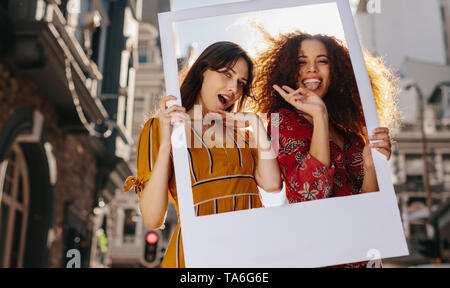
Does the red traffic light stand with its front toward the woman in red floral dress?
yes

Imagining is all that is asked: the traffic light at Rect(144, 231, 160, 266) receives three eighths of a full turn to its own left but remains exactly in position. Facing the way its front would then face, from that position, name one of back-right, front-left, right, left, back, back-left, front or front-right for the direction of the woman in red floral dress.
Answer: back-right

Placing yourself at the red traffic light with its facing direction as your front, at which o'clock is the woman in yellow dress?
The woman in yellow dress is roughly at 12 o'clock from the red traffic light.

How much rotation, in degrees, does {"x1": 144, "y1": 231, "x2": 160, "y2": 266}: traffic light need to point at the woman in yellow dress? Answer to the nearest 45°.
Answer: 0° — it already faces them

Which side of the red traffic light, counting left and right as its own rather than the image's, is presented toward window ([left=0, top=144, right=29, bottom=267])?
right

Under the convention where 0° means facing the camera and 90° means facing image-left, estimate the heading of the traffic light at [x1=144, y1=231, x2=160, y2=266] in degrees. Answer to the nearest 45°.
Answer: approximately 0°

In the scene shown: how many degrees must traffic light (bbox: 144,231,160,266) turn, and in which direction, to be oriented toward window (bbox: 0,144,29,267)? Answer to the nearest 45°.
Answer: approximately 90° to its right

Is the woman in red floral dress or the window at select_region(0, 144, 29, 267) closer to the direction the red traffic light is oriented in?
the woman in red floral dress
